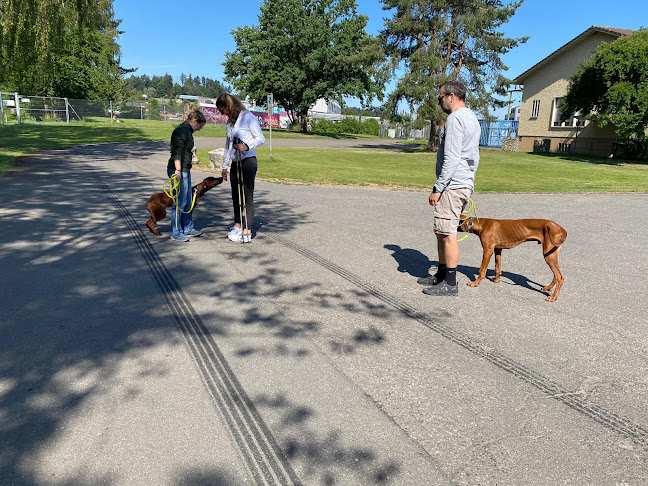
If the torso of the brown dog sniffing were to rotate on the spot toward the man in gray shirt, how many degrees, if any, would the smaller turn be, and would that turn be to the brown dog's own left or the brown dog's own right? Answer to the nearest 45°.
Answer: approximately 45° to the brown dog's own right

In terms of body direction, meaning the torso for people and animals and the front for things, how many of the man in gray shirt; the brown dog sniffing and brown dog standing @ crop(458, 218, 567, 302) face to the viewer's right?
1

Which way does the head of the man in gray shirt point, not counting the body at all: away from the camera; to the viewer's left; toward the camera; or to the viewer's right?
to the viewer's left

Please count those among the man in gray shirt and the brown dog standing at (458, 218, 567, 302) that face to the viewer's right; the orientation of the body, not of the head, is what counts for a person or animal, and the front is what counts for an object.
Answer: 0

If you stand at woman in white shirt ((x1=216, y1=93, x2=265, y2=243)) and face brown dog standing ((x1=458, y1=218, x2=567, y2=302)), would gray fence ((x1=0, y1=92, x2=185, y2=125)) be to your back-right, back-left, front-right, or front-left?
back-left

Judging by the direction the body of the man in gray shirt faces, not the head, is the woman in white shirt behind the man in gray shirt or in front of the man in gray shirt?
in front

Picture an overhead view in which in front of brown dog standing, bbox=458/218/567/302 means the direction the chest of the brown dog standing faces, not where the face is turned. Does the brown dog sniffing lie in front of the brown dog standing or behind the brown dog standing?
in front

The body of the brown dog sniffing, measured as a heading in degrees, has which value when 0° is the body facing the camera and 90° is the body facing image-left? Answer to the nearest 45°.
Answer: approximately 270°

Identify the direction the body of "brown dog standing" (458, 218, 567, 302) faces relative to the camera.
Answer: to the viewer's left

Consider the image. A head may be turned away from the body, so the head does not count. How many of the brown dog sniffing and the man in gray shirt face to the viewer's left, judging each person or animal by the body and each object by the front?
1

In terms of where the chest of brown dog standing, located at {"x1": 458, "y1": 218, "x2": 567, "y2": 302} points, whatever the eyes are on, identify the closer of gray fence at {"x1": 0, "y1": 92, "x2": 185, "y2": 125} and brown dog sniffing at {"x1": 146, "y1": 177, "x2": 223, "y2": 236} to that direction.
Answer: the brown dog sniffing

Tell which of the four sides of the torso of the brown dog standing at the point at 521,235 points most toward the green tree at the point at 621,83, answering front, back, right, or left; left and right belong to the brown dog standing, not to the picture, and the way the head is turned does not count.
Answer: right

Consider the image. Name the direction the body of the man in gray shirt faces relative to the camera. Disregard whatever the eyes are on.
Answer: to the viewer's left

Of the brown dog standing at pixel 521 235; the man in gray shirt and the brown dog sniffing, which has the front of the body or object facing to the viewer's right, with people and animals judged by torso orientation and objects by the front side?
the brown dog sniffing

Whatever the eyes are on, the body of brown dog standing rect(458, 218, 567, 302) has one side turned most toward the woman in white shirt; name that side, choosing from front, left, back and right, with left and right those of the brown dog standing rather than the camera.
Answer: front
